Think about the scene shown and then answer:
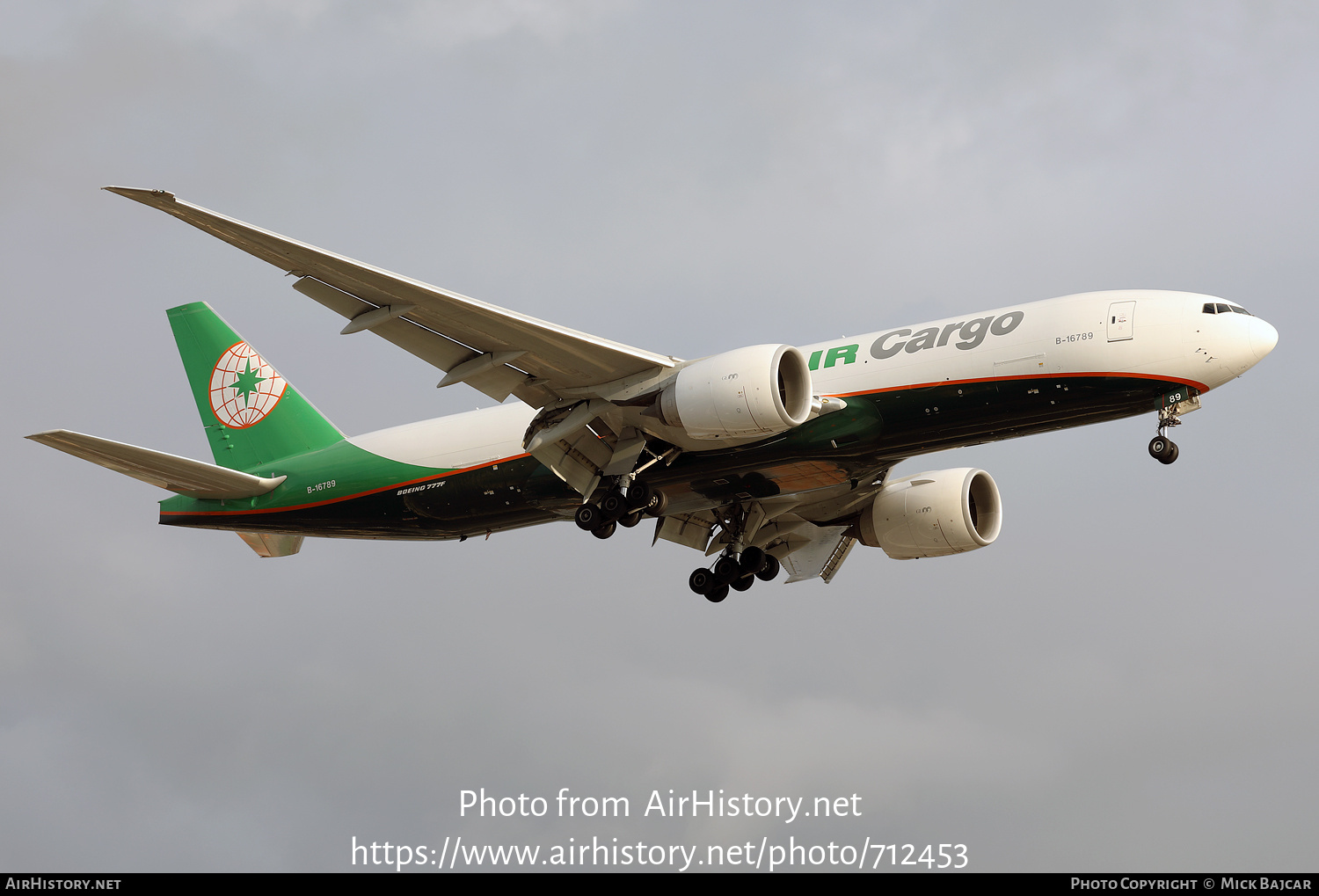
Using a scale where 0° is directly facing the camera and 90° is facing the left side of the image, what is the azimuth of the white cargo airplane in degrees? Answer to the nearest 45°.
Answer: approximately 315°
